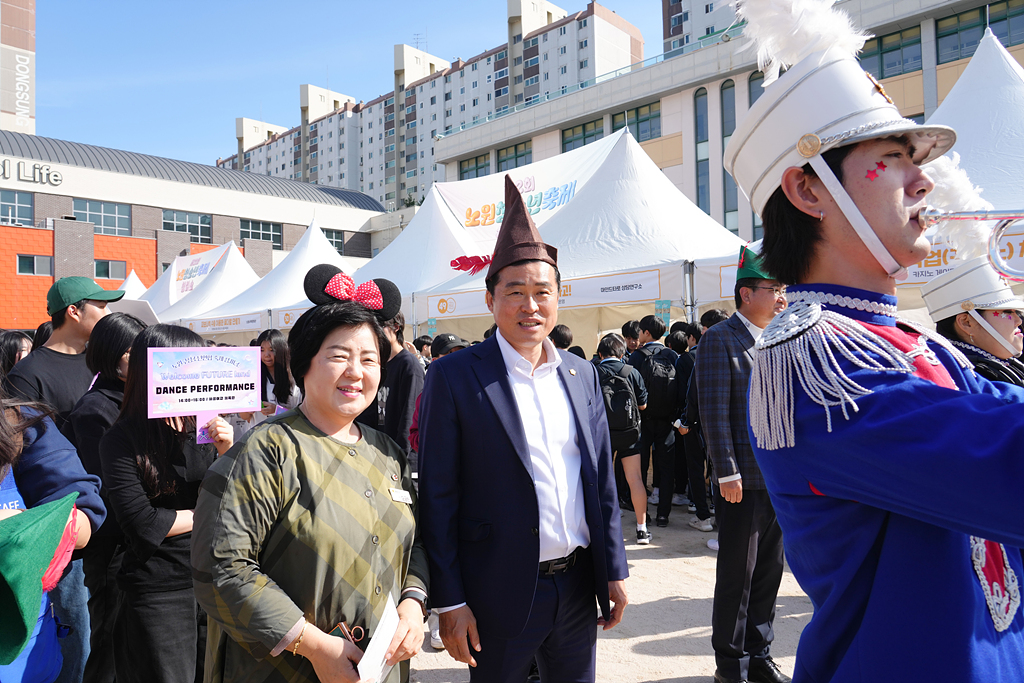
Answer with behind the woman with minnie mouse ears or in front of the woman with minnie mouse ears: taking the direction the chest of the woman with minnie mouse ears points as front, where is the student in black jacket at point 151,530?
behind

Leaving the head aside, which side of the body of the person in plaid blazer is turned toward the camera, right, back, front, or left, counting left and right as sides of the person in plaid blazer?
right

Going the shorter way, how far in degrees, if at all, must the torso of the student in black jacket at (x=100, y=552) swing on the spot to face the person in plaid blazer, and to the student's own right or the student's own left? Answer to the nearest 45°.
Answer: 0° — they already face them

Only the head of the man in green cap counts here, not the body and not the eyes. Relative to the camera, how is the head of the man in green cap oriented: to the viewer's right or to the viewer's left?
to the viewer's right

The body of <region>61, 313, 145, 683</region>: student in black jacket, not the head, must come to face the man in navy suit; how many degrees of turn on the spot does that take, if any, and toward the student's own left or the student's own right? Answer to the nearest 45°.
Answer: approximately 45° to the student's own right

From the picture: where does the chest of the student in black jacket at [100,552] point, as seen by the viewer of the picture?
to the viewer's right

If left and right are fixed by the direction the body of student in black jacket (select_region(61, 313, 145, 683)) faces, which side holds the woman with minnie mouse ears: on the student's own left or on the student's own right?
on the student's own right

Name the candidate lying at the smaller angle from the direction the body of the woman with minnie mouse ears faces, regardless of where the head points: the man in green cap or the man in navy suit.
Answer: the man in navy suit

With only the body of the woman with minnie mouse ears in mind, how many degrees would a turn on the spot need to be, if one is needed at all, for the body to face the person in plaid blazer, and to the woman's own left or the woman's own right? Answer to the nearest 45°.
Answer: approximately 90° to the woman's own left
